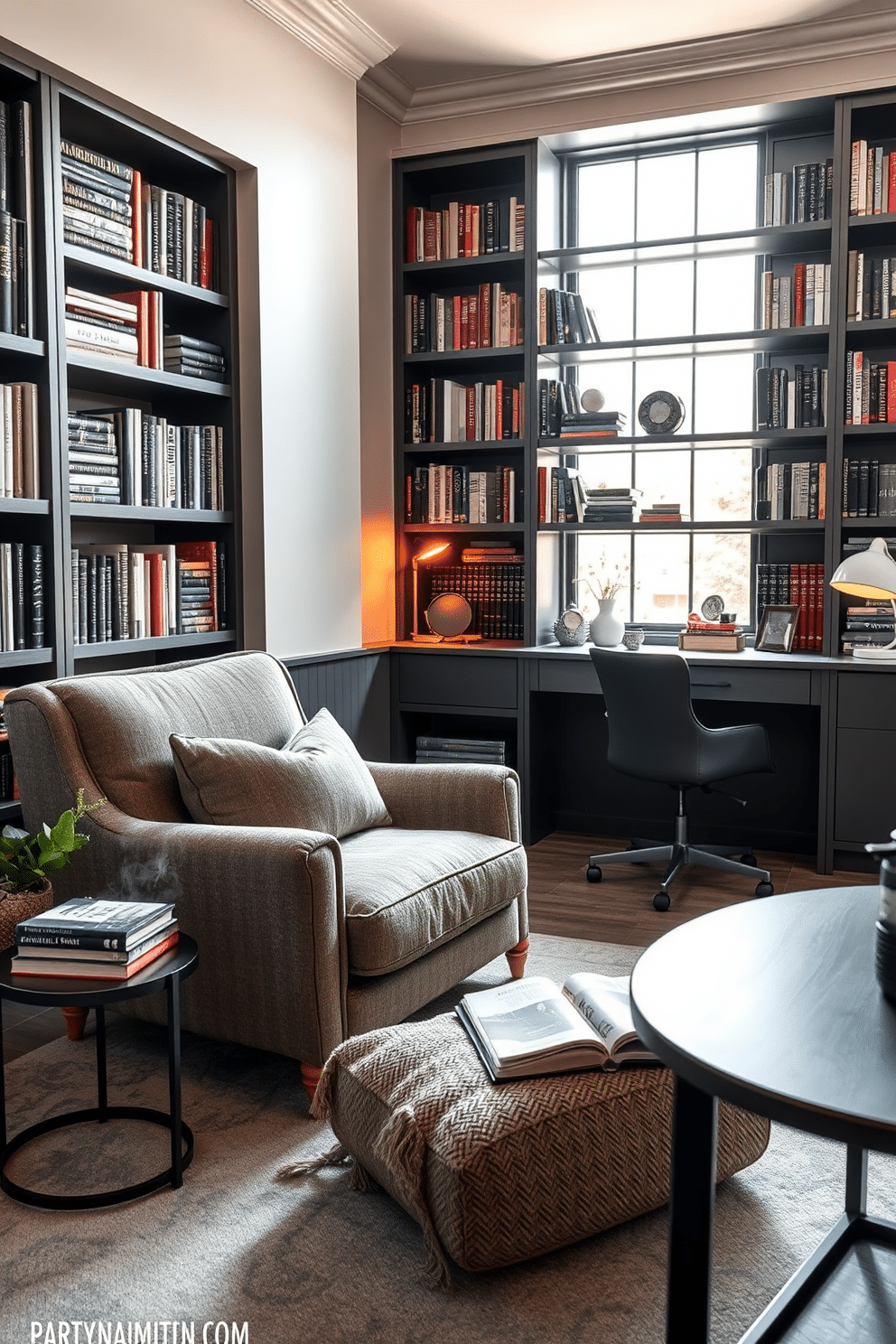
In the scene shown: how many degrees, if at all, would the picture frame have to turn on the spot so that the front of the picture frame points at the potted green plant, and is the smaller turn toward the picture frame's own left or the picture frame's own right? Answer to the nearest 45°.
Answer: approximately 45° to the picture frame's own right

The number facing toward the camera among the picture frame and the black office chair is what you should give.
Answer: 1

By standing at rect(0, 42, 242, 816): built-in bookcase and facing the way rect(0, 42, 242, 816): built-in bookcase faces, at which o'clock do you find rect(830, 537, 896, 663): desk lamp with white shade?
The desk lamp with white shade is roughly at 11 o'clock from the built-in bookcase.

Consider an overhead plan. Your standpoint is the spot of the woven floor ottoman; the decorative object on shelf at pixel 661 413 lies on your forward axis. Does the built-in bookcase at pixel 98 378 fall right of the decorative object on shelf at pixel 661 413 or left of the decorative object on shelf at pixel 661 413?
left

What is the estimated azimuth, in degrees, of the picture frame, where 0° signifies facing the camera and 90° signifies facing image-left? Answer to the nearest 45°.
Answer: approximately 0°

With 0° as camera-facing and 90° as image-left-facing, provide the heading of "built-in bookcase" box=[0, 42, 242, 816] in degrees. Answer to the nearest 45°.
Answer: approximately 315°

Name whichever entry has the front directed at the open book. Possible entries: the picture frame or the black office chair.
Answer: the picture frame

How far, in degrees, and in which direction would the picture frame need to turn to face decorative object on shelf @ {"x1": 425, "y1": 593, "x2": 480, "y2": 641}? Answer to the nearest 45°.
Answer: approximately 90° to its right

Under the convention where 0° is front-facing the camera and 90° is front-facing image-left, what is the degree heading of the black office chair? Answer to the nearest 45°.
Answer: approximately 225°

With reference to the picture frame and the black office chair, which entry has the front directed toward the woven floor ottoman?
the picture frame

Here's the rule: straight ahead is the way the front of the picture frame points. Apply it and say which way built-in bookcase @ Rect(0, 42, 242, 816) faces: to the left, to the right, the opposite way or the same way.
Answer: to the left

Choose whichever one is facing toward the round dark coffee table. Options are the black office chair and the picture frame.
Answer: the picture frame
